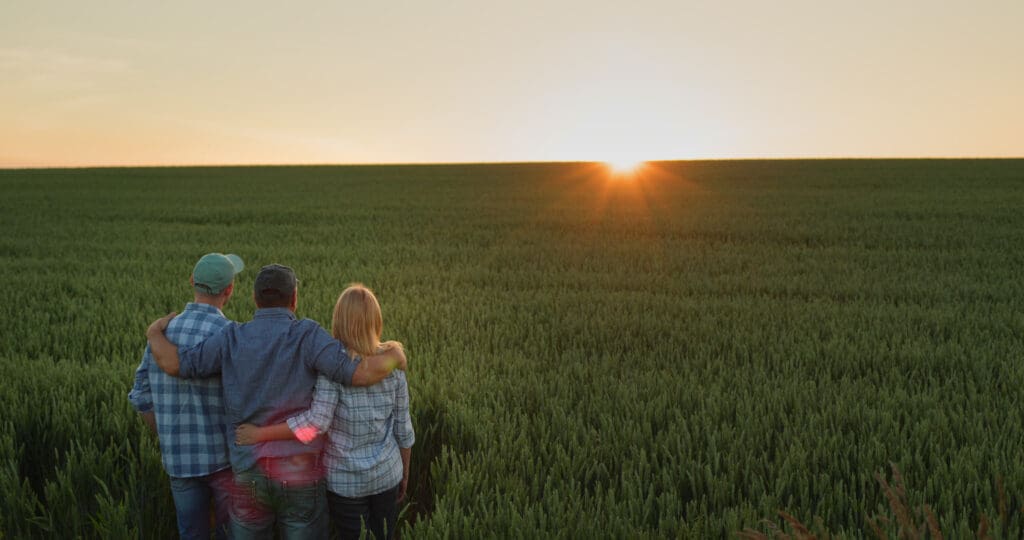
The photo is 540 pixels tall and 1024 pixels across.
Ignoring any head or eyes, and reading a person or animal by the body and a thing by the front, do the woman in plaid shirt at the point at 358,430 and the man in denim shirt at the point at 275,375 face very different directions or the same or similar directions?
same or similar directions

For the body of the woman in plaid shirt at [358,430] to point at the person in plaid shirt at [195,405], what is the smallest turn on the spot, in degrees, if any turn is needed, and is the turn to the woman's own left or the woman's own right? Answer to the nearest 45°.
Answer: approximately 45° to the woman's own left

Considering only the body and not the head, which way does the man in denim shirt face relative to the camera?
away from the camera

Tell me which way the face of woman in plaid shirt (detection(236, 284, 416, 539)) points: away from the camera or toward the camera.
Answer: away from the camera

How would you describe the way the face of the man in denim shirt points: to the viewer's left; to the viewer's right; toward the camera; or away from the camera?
away from the camera

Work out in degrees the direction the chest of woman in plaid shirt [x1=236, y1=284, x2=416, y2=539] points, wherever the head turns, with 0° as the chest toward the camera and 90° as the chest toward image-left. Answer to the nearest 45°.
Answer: approximately 180°
